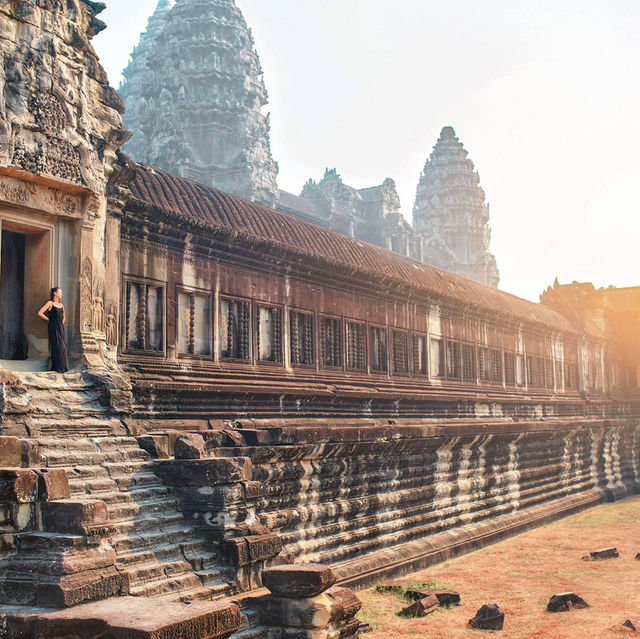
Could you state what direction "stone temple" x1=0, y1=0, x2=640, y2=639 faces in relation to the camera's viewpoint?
facing the viewer and to the right of the viewer

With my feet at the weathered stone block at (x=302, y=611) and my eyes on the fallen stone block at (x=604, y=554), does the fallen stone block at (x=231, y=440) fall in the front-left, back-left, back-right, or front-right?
front-left

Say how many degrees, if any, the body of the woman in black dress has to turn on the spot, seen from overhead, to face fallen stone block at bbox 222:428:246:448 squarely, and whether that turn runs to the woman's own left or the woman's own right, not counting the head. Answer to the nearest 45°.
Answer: approximately 45° to the woman's own left

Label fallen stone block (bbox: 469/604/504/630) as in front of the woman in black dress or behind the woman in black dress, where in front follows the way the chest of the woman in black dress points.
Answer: in front

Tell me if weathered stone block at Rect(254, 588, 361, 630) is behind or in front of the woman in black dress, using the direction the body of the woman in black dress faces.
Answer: in front

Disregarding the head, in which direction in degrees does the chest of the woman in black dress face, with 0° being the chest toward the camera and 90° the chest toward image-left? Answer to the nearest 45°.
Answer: approximately 315°

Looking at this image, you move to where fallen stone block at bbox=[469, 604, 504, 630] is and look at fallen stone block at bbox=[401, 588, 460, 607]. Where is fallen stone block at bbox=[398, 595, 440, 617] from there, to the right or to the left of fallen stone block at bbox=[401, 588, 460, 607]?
left

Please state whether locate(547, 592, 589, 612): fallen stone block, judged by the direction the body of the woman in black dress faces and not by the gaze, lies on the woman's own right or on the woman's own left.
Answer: on the woman's own left
